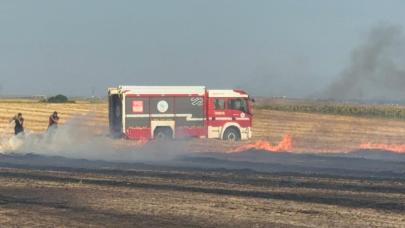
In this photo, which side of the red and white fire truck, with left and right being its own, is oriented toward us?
right

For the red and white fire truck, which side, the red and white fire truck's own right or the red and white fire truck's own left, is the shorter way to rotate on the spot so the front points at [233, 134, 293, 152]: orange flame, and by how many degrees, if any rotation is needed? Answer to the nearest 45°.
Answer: approximately 45° to the red and white fire truck's own right

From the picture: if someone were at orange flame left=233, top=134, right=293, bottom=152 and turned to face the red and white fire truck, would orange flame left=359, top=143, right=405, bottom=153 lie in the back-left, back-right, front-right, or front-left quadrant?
back-right
